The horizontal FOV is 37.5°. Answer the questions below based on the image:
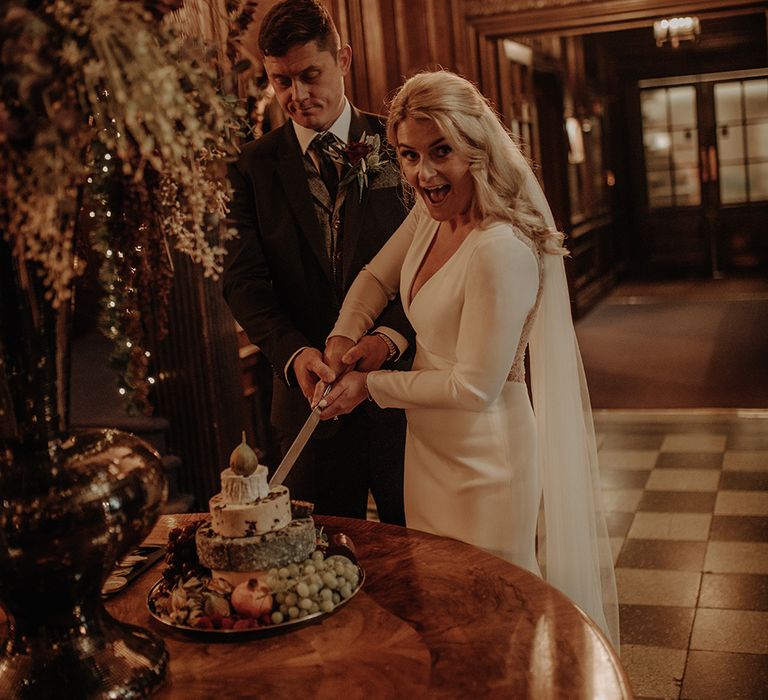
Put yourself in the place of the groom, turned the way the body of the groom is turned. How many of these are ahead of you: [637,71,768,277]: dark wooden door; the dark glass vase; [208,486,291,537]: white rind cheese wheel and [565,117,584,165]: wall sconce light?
2

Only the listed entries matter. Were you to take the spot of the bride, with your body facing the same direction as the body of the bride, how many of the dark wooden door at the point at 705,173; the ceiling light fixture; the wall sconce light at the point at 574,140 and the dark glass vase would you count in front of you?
1

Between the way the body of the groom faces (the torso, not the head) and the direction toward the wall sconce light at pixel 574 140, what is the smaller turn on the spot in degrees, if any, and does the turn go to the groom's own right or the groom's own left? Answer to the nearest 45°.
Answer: approximately 180°

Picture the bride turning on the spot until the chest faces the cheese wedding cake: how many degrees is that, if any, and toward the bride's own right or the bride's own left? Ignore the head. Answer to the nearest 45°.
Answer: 0° — they already face it

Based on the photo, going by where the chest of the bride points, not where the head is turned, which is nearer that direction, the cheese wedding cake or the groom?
the cheese wedding cake

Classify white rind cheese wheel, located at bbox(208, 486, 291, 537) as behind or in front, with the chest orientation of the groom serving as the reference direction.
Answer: in front

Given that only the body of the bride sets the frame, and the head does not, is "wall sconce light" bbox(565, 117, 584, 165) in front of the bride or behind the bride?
behind

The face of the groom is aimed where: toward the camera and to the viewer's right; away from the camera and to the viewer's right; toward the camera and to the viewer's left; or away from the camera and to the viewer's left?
toward the camera and to the viewer's left

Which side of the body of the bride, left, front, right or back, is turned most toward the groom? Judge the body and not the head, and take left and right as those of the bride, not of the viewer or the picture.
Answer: right

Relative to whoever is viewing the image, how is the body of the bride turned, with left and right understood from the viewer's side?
facing the viewer and to the left of the viewer

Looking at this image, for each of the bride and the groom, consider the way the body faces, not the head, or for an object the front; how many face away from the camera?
0

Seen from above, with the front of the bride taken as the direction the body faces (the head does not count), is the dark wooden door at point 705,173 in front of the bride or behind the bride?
behind

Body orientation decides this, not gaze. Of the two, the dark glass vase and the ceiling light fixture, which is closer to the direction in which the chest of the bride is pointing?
the dark glass vase

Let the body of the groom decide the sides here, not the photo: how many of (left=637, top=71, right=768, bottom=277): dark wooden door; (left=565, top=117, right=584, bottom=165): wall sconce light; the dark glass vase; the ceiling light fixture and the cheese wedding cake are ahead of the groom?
2

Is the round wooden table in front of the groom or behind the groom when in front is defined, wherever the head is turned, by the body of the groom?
in front

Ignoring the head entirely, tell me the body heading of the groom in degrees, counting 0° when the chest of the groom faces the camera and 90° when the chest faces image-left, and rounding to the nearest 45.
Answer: approximately 0°

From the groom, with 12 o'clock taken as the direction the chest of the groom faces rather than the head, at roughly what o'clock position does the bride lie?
The bride is roughly at 11 o'clock from the groom.
